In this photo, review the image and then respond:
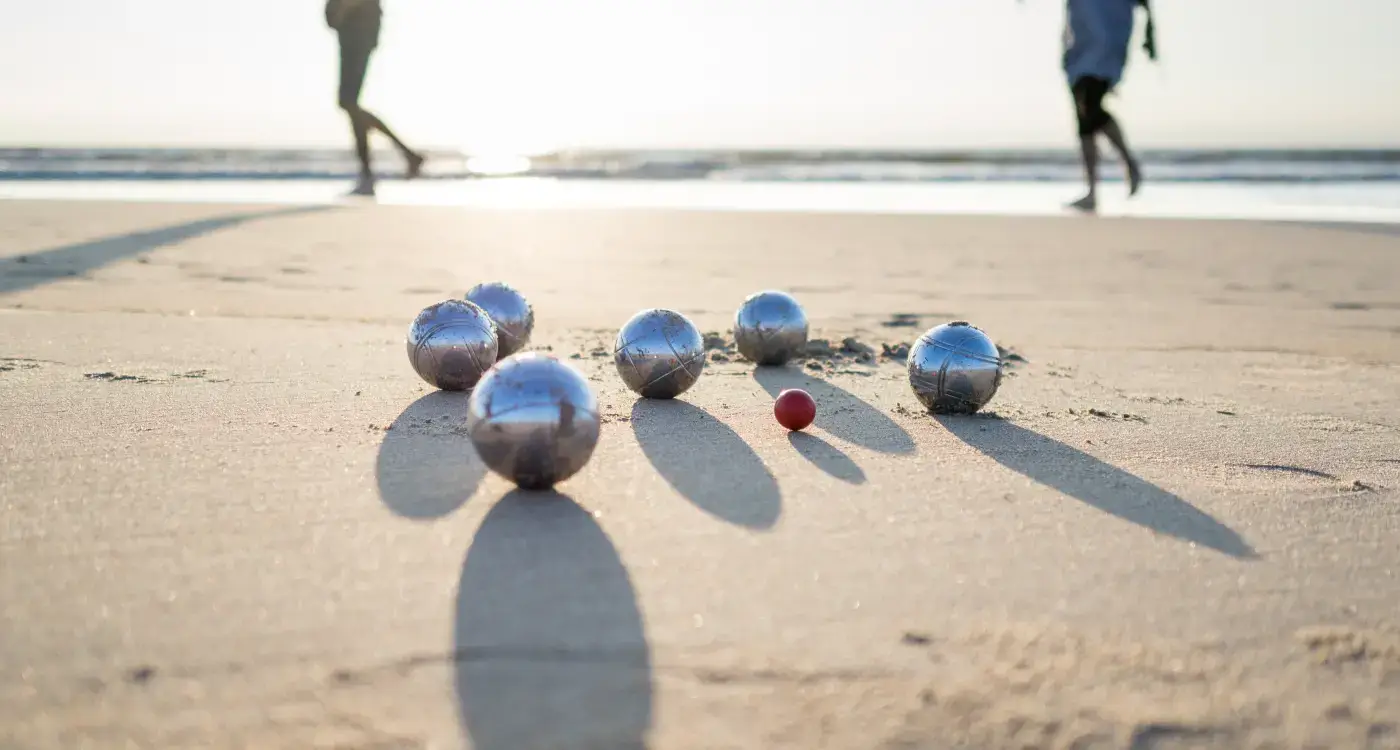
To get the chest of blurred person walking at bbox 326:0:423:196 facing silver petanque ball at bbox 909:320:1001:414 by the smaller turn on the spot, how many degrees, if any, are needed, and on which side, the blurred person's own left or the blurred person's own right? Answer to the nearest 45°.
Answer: approximately 90° to the blurred person's own left

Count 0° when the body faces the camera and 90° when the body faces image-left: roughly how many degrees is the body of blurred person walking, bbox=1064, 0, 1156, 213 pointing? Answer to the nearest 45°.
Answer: approximately 90°

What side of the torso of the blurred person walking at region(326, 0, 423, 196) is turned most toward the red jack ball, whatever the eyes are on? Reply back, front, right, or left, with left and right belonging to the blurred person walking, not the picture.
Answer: left

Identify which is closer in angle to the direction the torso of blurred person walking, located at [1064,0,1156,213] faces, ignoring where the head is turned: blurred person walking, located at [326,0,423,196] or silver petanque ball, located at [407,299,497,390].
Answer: the blurred person walking

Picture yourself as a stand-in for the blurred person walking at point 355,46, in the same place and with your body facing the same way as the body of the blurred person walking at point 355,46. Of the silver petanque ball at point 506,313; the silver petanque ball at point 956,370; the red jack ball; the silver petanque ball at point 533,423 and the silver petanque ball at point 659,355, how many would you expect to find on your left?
5

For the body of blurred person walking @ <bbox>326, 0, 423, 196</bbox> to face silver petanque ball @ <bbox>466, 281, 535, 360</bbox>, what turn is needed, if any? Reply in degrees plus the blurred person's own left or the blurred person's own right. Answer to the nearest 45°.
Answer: approximately 90° to the blurred person's own left

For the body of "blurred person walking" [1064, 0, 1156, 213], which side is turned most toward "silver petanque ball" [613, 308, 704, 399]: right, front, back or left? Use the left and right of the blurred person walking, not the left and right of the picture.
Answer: left

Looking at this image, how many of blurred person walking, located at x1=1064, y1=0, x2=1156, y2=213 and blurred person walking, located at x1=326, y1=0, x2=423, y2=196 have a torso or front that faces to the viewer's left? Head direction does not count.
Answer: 2

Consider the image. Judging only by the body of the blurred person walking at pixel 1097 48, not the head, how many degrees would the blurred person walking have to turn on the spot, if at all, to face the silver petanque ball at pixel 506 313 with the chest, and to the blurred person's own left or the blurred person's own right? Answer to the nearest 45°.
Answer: approximately 90° to the blurred person's own left

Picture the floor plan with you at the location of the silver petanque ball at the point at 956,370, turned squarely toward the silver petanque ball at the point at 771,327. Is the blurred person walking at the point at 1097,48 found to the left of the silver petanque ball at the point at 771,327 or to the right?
right

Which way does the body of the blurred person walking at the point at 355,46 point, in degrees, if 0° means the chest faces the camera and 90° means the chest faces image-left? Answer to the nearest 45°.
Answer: approximately 90°
